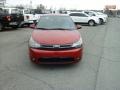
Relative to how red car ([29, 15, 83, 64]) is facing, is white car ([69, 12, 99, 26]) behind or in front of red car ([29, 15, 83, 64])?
behind

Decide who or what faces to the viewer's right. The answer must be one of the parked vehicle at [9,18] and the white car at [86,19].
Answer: the white car

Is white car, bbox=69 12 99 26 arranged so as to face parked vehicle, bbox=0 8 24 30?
no

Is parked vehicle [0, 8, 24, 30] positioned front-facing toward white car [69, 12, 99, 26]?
no

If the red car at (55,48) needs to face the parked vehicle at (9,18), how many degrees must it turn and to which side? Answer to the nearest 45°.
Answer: approximately 180°

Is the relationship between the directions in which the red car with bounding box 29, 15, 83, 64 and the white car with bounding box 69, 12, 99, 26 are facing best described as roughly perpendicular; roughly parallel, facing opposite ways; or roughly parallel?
roughly perpendicular

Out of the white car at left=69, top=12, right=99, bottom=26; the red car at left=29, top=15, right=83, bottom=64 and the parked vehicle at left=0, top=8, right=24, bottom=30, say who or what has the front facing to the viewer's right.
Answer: the white car

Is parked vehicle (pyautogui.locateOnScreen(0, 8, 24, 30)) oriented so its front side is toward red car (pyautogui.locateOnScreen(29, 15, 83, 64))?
no

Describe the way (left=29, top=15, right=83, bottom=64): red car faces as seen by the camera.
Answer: facing the viewer

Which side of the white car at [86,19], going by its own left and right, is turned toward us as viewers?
right

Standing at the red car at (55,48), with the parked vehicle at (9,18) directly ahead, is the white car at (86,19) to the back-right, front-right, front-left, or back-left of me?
front-right

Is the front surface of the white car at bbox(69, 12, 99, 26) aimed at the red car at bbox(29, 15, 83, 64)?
no
